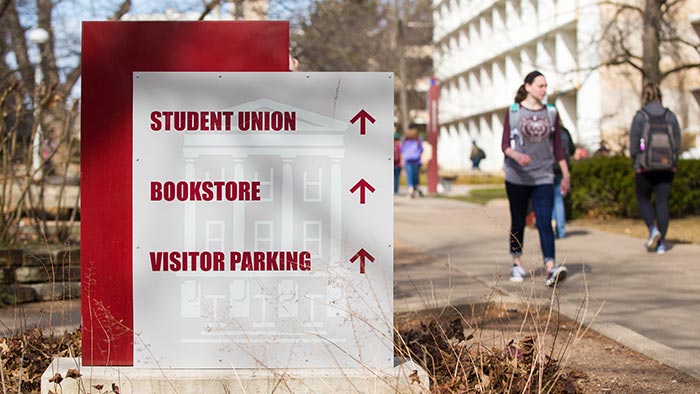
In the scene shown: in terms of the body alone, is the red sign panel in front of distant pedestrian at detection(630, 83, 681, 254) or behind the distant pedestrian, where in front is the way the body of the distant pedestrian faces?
behind

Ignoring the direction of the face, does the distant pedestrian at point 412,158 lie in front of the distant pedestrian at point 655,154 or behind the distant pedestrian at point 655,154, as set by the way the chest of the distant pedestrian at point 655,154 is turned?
in front

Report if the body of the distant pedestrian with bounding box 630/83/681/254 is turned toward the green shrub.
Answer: yes

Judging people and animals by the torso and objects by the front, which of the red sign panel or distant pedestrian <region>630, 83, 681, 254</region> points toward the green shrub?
the distant pedestrian

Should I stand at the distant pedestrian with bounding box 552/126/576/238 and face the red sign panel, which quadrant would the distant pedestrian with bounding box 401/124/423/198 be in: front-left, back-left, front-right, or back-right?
back-right

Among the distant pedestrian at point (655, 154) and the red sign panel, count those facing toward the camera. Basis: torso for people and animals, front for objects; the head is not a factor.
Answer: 1

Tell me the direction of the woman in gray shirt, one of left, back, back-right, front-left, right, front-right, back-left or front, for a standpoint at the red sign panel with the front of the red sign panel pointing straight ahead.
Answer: back-left

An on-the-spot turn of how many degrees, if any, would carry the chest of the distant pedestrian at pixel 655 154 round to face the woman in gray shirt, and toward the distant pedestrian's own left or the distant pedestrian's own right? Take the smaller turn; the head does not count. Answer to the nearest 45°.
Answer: approximately 180°

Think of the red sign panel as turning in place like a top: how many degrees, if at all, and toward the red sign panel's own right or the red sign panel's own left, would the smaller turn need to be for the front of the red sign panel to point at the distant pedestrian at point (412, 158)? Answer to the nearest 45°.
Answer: approximately 180°

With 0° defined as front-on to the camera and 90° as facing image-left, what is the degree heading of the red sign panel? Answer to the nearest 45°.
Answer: approximately 0°

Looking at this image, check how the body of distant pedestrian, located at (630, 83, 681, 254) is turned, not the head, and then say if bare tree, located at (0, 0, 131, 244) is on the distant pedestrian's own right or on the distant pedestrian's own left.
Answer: on the distant pedestrian's own left

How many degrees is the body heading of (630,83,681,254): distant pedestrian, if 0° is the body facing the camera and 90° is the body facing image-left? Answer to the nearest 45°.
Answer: approximately 180°
